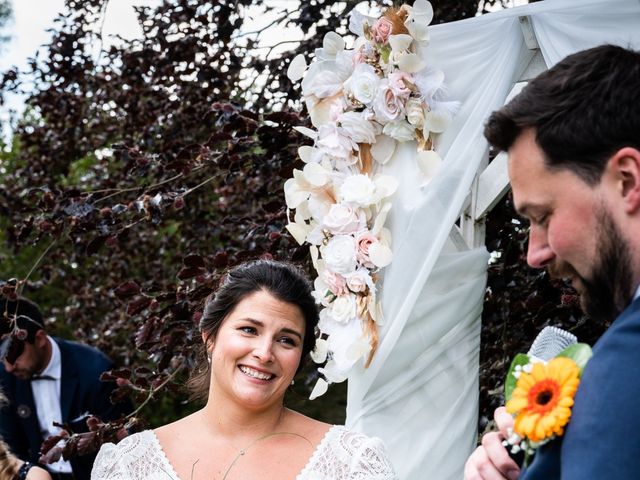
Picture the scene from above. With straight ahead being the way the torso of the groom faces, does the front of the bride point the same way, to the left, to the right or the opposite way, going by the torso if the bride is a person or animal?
to the left

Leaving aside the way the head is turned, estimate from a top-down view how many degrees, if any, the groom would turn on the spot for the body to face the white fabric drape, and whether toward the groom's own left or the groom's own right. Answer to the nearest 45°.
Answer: approximately 90° to the groom's own right

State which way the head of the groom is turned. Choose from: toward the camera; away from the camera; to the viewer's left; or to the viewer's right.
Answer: to the viewer's left

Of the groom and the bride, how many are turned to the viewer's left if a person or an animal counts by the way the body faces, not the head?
1

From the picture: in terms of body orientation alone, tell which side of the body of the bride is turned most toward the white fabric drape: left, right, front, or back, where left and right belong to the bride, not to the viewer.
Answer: left

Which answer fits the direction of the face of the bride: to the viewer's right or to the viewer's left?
to the viewer's right

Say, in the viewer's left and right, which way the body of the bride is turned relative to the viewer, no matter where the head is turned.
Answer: facing the viewer

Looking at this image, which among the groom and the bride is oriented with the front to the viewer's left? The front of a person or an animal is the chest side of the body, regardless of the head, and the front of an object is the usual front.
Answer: the groom

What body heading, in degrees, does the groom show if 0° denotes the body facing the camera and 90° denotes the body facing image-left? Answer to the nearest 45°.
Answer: approximately 90°

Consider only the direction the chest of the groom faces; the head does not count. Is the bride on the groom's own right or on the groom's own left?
on the groom's own right
